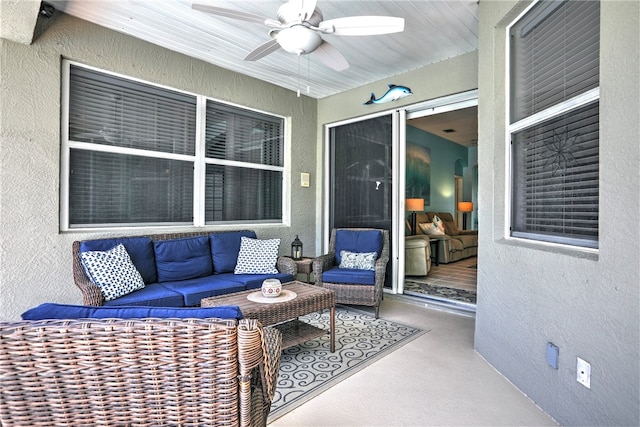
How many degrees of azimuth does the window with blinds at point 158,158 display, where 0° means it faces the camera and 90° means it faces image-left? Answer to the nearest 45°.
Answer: approximately 315°

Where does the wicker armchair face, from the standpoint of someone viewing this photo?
facing the viewer and to the left of the viewer

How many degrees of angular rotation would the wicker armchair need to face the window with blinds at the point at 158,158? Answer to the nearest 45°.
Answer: approximately 45° to its right

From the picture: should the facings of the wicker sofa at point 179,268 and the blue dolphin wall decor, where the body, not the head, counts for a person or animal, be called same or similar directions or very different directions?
same or similar directions

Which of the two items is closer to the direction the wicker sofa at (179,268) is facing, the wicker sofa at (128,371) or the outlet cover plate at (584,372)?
the outlet cover plate

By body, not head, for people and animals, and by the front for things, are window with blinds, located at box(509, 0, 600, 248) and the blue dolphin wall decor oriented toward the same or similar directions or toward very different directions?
very different directions

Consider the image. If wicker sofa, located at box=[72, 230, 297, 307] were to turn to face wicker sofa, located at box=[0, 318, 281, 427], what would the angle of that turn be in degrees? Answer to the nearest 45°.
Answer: approximately 45° to its right

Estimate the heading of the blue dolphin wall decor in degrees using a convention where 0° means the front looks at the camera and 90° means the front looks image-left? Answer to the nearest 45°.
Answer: approximately 270°

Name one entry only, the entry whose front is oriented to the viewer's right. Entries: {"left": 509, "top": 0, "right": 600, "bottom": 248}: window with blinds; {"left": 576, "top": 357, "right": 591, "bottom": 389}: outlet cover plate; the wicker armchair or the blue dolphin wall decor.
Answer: the blue dolphin wall decor

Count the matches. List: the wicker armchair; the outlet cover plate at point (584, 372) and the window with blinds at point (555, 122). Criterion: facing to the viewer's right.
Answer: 0

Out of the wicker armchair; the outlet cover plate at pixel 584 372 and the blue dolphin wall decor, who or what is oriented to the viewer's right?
the blue dolphin wall decor

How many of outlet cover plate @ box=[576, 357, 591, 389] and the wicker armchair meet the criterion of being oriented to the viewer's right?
0

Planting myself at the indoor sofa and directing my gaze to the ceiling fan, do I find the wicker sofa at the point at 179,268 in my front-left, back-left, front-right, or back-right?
front-right
